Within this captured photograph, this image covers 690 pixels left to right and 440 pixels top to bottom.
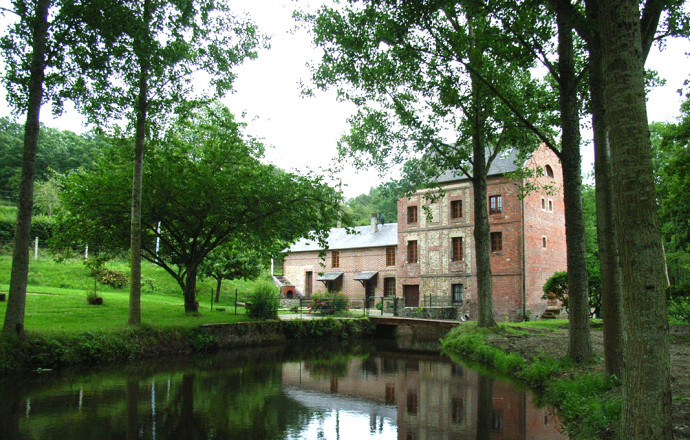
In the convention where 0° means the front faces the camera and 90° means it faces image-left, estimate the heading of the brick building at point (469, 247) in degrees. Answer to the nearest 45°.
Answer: approximately 45°

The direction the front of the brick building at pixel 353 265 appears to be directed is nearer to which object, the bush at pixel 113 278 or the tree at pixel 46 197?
the bush
